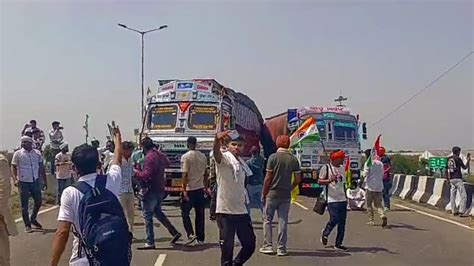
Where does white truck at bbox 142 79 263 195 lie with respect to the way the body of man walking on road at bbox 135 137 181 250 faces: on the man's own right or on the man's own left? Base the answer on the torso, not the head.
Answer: on the man's own right

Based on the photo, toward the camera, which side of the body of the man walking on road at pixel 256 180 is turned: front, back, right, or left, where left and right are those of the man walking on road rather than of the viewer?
back

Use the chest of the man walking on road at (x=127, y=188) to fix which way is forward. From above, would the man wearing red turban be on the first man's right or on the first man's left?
on the first man's left
